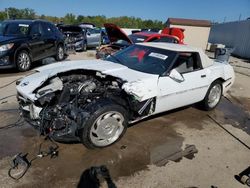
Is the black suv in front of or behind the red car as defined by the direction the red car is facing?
in front

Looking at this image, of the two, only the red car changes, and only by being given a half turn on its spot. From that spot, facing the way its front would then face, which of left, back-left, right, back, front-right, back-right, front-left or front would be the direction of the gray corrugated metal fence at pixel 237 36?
front

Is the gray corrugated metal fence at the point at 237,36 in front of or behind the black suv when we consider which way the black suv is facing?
behind

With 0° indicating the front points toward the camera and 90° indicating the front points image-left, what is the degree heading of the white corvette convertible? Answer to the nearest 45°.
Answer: approximately 45°

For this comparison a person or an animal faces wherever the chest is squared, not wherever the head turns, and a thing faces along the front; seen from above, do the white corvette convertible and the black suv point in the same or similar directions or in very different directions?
same or similar directions

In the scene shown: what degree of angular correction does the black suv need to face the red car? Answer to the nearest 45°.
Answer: approximately 135° to its left

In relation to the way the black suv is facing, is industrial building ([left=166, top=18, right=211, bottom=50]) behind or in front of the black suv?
behind

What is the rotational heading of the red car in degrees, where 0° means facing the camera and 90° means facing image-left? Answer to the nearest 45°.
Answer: approximately 45°

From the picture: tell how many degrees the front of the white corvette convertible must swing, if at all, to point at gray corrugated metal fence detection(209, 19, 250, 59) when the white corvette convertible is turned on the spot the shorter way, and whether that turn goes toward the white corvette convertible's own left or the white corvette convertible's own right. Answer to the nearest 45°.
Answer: approximately 180°

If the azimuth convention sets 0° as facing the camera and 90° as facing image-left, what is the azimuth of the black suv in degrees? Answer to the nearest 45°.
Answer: approximately 45°

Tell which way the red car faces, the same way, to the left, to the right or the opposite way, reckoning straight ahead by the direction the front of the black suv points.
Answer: the same way

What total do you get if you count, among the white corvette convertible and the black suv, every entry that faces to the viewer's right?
0

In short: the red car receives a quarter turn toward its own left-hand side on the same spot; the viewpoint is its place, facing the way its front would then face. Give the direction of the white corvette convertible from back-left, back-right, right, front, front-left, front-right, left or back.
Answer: front-right

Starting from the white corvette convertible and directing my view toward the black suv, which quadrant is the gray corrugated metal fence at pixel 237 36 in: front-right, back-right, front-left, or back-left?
front-right

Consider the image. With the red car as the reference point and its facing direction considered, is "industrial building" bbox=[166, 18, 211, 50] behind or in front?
behind
